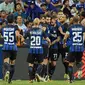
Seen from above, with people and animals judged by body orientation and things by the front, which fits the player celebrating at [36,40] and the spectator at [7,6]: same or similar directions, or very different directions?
very different directions

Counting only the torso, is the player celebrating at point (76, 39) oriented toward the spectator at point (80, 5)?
yes

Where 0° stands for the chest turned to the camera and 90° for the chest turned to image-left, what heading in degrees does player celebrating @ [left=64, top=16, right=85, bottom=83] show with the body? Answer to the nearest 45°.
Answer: approximately 180°

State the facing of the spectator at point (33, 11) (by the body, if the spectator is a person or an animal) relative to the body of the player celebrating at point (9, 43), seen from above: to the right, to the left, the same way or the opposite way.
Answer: the opposite way

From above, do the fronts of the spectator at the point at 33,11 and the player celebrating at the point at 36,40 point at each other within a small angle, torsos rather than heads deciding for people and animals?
yes

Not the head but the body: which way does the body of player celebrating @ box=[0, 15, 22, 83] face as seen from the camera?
away from the camera

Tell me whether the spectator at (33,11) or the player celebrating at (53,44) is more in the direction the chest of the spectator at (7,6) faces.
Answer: the player celebrating

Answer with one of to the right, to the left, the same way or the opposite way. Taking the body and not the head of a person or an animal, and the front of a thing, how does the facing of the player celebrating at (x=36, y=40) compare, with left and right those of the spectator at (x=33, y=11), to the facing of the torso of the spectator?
the opposite way

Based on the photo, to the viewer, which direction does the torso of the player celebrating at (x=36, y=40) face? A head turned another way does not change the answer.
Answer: away from the camera

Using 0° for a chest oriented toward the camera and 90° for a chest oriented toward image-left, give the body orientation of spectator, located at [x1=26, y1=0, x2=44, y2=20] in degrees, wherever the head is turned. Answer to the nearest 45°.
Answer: approximately 0°
